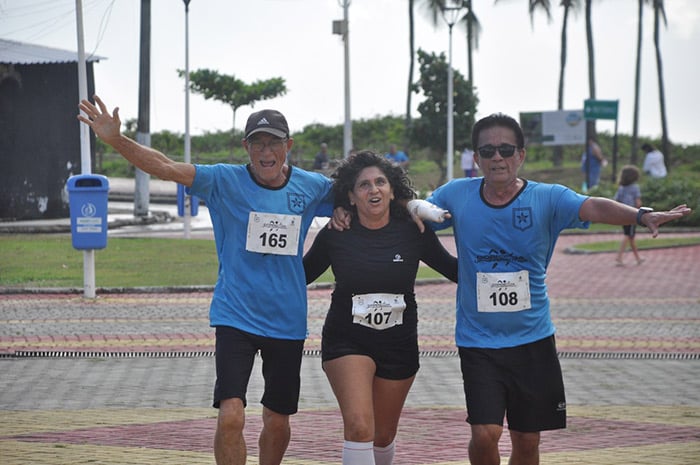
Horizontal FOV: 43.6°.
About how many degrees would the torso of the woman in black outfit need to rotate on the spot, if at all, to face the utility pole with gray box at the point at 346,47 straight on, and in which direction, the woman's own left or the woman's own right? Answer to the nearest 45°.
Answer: approximately 180°

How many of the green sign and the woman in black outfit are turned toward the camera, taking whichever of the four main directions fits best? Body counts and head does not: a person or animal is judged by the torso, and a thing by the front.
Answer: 2

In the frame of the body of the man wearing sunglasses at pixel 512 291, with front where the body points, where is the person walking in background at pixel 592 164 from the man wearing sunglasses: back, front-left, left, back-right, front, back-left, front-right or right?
back

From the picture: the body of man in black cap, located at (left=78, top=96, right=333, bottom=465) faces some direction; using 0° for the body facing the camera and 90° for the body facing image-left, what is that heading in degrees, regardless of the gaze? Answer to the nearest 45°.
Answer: approximately 0°

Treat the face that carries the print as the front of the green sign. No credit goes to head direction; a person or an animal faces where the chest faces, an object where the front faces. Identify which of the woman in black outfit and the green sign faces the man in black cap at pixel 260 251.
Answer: the green sign

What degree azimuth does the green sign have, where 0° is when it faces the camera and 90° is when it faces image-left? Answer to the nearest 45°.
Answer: approximately 0°

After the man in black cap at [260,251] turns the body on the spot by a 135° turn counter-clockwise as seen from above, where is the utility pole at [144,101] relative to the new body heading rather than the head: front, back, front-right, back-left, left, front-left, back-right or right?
front-left
